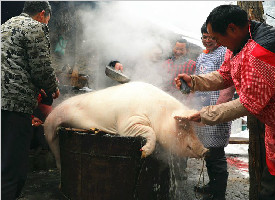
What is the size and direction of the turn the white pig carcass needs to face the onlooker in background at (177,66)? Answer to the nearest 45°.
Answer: approximately 90° to its left

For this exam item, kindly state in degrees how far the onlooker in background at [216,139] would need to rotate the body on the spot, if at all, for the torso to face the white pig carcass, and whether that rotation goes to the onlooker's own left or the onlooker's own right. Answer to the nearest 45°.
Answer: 0° — they already face it

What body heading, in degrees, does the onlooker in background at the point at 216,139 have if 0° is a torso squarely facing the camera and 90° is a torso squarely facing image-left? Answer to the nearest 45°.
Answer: approximately 45°

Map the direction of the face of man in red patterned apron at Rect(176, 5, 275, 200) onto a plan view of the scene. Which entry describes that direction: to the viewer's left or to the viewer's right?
to the viewer's left

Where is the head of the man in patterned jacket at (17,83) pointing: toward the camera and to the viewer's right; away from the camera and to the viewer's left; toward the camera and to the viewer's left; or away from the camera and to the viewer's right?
away from the camera and to the viewer's right

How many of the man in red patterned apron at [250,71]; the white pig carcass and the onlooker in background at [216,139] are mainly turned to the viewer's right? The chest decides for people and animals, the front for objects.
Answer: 1

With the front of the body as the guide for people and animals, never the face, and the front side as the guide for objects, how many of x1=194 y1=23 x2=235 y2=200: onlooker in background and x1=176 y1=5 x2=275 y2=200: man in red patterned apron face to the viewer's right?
0

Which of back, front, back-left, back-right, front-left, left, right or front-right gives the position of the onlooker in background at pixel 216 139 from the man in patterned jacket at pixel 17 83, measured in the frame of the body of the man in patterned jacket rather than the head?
front-right

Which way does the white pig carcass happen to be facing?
to the viewer's right

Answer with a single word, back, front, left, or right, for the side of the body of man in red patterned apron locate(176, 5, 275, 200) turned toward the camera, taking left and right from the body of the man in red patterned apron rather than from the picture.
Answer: left
